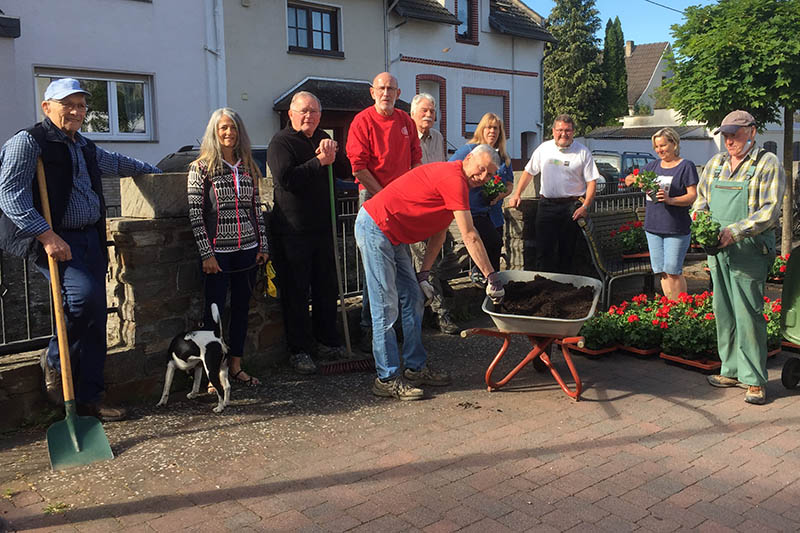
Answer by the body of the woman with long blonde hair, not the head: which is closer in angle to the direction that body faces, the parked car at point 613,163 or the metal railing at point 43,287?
the metal railing

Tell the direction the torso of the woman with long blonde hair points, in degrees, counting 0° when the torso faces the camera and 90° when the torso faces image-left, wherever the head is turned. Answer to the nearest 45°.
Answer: approximately 0°

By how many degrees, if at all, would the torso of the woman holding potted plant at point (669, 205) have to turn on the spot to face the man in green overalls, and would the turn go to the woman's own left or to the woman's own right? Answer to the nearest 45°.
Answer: approximately 45° to the woman's own left

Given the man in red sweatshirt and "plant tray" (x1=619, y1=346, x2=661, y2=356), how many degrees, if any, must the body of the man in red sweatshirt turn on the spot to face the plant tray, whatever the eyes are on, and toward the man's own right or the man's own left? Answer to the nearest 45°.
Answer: approximately 90° to the man's own left

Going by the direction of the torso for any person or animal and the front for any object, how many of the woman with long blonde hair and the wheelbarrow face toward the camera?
1
